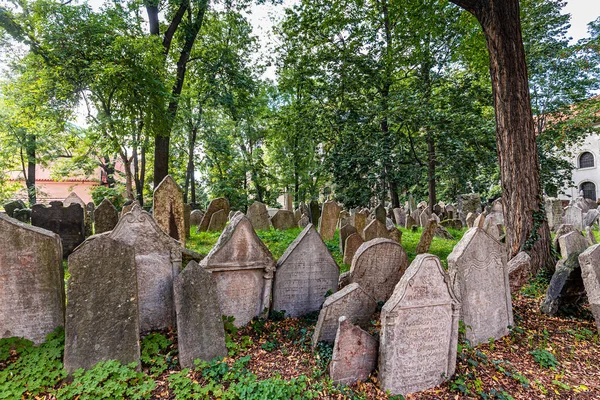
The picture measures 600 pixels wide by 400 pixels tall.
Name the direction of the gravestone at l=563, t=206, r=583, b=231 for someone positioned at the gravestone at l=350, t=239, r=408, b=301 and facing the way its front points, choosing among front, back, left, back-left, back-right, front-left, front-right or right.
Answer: back-left

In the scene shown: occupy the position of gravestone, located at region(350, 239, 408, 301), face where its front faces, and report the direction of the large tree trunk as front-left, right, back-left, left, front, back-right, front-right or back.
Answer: back-left

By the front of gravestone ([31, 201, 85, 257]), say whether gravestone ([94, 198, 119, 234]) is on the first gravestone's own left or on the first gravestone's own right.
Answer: on the first gravestone's own left

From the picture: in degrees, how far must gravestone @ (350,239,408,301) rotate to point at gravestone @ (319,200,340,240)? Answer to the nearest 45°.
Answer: approximately 180°

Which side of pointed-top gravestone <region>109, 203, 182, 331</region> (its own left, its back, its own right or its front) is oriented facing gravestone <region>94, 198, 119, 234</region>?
back

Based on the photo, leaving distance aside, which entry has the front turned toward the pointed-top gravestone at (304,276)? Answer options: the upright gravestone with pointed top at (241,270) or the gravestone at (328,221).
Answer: the gravestone
